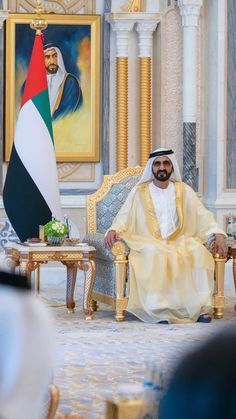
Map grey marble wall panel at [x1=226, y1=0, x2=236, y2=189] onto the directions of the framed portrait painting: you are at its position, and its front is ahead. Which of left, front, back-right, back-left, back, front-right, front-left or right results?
left

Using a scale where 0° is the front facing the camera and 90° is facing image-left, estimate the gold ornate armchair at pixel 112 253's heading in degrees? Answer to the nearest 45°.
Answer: approximately 0°

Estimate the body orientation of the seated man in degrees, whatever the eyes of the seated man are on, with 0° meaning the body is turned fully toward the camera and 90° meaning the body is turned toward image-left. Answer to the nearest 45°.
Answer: approximately 0°

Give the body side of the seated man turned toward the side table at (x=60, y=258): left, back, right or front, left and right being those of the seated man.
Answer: right

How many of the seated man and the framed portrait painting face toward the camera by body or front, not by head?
2

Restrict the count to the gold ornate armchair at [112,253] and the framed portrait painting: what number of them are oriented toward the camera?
2

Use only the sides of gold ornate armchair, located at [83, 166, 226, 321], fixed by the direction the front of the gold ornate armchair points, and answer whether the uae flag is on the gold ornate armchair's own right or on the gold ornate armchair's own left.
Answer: on the gold ornate armchair's own right

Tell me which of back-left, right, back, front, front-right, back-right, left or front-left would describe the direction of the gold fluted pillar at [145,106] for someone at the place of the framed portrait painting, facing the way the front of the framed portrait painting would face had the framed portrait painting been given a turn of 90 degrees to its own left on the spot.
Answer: front
